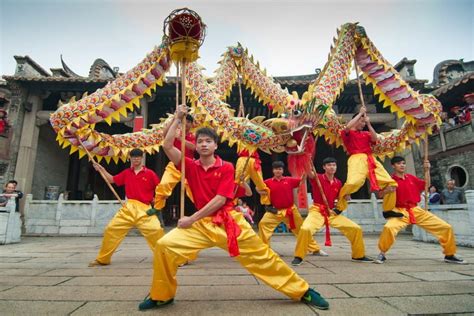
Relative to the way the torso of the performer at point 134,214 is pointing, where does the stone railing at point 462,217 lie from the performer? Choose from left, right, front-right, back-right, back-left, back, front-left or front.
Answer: left

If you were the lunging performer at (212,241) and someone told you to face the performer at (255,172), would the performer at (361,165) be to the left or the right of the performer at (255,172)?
right

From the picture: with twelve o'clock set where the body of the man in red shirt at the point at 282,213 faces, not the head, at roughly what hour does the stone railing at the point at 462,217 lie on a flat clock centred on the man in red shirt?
The stone railing is roughly at 8 o'clock from the man in red shirt.

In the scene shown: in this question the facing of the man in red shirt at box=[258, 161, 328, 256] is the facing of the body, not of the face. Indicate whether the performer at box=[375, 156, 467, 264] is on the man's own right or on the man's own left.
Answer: on the man's own left

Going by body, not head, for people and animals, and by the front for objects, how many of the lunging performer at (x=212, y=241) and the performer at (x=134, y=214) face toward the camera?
2

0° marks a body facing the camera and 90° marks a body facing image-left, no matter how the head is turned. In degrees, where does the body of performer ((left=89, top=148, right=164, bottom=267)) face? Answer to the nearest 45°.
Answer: approximately 0°

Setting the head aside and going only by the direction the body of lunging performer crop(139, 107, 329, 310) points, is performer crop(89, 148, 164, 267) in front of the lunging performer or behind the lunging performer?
behind

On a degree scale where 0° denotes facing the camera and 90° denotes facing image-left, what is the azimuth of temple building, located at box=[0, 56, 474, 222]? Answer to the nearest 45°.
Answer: approximately 0°
